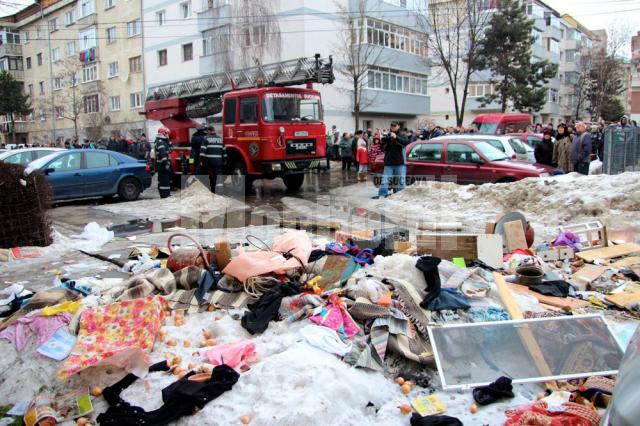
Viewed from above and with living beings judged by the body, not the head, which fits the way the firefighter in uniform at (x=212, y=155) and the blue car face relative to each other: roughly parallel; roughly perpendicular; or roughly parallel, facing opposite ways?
roughly perpendicular
